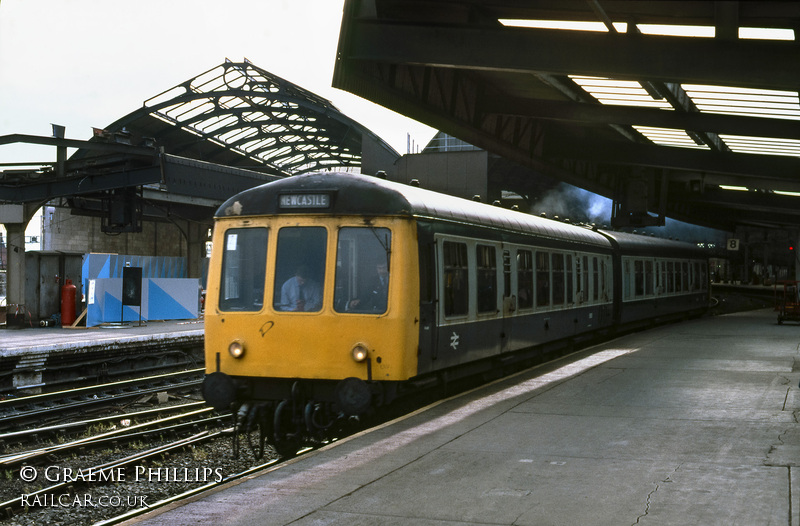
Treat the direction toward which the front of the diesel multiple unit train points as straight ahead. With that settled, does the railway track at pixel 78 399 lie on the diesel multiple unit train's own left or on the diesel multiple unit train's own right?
on the diesel multiple unit train's own right

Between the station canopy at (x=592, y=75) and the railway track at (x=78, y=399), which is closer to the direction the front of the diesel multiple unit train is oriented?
the railway track

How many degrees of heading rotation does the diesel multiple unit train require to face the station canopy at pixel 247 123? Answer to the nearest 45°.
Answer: approximately 135° to its right

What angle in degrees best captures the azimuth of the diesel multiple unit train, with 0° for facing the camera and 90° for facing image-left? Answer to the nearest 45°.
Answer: approximately 45°
